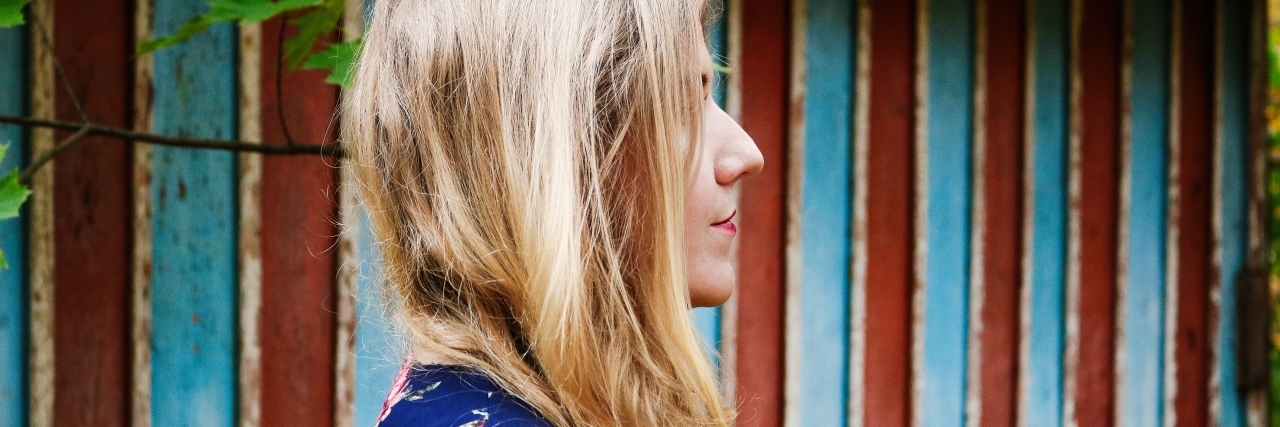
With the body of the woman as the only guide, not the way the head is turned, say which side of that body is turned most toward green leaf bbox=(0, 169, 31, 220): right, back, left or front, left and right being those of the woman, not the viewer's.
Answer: back

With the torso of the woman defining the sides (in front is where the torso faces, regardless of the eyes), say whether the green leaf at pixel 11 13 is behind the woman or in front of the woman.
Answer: behind

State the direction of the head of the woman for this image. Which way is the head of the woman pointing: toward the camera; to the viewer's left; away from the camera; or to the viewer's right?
to the viewer's right

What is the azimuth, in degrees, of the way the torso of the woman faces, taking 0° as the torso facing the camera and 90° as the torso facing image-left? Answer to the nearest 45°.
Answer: approximately 270°

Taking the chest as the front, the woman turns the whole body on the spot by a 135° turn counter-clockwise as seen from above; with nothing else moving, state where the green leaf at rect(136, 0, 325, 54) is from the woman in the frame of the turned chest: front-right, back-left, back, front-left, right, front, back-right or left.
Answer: front

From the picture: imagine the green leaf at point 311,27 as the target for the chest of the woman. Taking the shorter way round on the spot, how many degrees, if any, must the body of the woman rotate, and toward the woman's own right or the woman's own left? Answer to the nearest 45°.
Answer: approximately 135° to the woman's own left

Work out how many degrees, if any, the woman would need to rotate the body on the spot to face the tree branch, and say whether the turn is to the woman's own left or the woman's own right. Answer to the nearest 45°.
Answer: approximately 135° to the woman's own left

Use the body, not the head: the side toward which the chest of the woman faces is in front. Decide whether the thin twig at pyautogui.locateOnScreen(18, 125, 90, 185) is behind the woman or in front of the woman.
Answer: behind

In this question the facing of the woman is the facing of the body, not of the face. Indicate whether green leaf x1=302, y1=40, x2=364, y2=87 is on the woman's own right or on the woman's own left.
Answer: on the woman's own left
